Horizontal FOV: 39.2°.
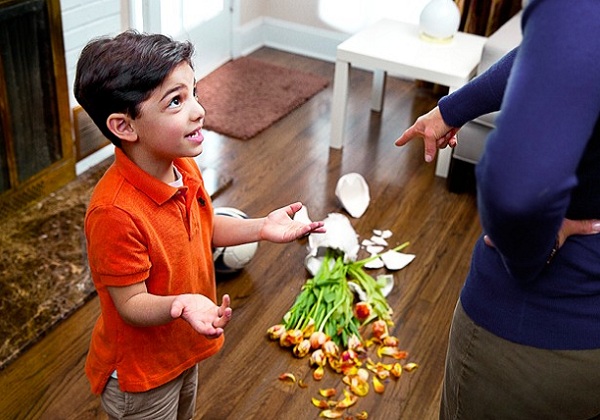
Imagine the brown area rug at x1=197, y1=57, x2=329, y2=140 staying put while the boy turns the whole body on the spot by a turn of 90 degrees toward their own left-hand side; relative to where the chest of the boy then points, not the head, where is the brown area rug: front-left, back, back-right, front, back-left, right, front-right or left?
front-left

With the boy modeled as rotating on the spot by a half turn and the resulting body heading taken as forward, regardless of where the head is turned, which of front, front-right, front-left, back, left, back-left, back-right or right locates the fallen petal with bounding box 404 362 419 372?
right

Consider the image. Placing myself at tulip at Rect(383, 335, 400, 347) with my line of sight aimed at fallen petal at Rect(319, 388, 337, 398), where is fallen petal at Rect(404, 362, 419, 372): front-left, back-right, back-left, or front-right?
front-left

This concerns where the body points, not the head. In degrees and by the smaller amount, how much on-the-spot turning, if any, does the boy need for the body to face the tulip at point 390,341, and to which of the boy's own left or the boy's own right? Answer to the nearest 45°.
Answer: approximately 90° to the boy's own left

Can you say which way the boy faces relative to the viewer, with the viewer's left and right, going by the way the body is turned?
facing the viewer and to the right of the viewer

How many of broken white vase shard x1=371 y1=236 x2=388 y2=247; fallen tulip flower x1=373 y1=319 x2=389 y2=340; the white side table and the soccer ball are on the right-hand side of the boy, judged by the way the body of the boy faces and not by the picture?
0

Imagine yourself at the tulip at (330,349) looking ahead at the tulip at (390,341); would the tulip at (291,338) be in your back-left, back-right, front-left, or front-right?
back-left
